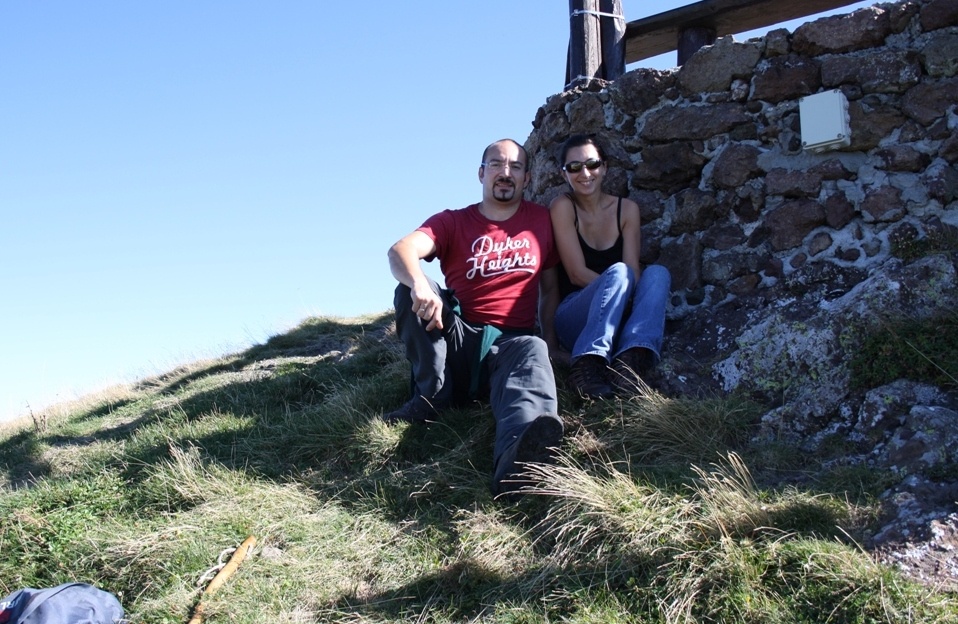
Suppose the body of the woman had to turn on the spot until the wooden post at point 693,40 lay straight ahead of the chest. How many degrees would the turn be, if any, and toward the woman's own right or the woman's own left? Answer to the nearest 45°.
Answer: approximately 135° to the woman's own left

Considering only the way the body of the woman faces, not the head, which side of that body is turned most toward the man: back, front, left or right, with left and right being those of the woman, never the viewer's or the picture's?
right

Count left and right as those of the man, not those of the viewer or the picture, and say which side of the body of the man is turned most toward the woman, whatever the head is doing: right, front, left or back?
left

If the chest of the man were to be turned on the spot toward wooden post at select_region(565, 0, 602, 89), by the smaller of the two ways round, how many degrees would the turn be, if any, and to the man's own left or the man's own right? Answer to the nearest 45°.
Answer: approximately 135° to the man's own left

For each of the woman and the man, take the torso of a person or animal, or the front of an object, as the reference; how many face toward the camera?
2

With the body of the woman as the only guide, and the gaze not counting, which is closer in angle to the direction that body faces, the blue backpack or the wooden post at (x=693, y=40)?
the blue backpack

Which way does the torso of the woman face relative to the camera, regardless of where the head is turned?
toward the camera

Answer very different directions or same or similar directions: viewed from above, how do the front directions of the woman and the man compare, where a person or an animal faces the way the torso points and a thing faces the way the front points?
same or similar directions

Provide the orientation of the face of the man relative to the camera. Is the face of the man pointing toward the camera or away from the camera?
toward the camera

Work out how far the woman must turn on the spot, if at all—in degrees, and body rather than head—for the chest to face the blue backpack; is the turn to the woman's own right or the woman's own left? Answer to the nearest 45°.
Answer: approximately 45° to the woman's own right

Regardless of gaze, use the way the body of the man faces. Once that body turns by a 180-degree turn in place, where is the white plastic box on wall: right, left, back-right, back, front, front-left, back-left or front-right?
right
